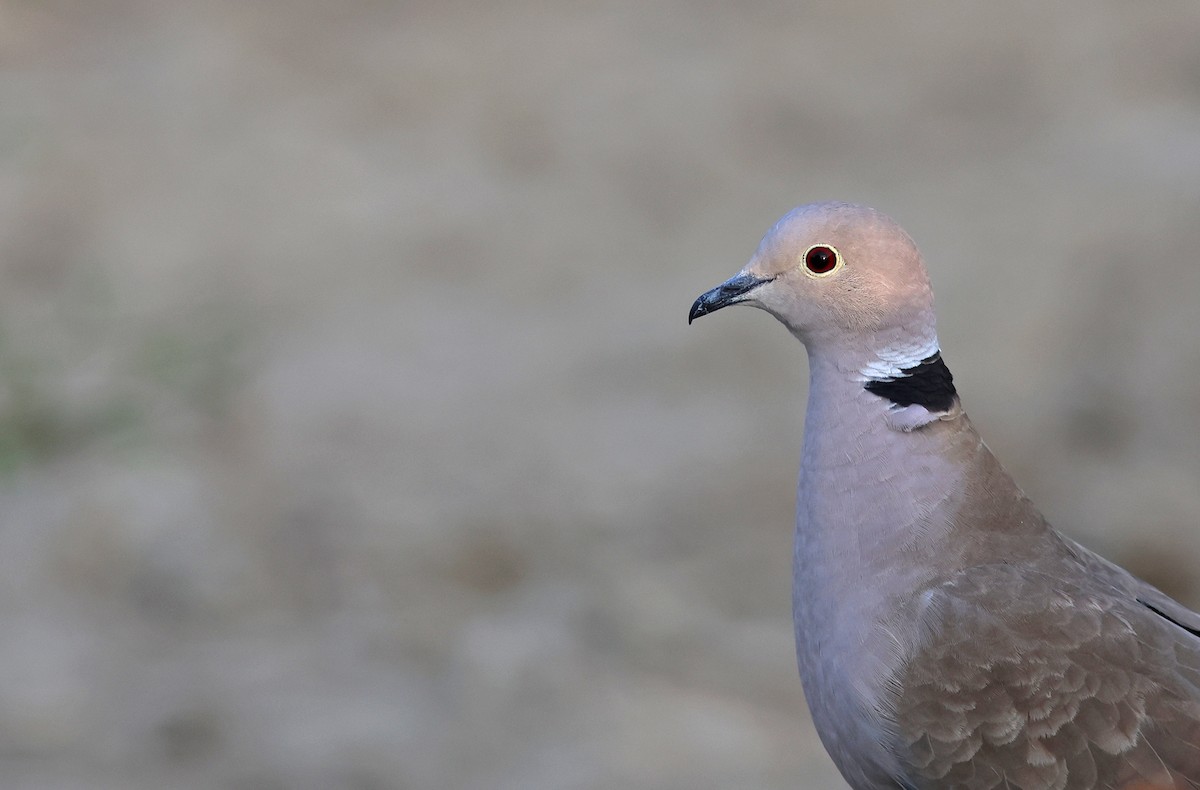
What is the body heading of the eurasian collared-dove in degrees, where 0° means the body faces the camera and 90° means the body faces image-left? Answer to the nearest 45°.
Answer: approximately 90°
